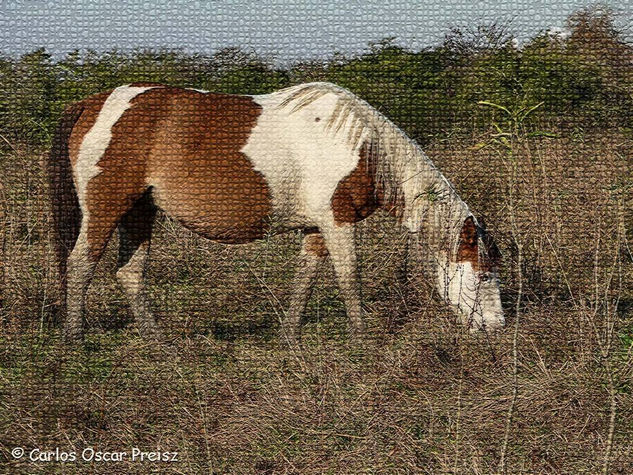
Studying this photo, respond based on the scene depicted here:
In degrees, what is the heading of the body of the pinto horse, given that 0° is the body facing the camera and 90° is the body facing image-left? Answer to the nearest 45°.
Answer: approximately 270°
